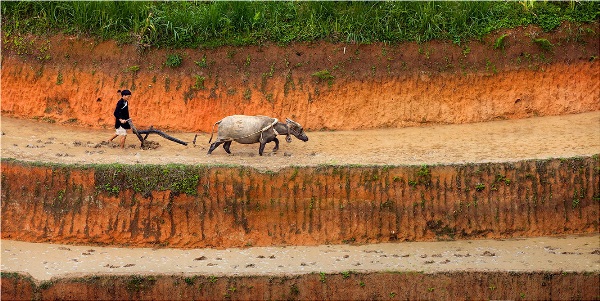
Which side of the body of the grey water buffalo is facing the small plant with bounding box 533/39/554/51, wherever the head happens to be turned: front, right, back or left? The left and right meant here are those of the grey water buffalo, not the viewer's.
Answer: front

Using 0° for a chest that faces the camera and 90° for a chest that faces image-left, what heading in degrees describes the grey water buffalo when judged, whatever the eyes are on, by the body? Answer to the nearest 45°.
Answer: approximately 270°

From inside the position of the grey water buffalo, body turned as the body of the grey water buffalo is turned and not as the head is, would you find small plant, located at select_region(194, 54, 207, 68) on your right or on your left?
on your left

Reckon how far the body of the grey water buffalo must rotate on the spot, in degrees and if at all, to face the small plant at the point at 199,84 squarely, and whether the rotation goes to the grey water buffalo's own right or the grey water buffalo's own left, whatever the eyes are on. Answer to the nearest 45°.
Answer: approximately 135° to the grey water buffalo's own left

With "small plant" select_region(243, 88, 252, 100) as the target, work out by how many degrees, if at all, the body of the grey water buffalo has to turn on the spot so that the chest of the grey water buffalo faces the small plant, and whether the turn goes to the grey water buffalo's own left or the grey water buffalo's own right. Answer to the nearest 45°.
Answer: approximately 90° to the grey water buffalo's own left
